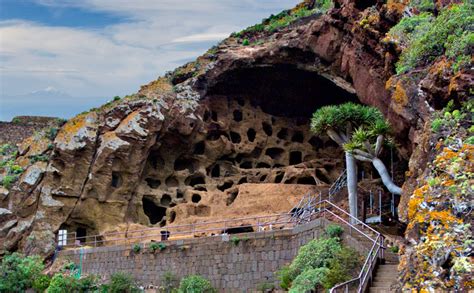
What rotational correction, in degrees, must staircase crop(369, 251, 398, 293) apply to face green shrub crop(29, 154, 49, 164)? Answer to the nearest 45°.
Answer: approximately 135° to its right

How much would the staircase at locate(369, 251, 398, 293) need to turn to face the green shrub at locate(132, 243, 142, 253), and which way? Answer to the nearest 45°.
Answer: approximately 135° to its right

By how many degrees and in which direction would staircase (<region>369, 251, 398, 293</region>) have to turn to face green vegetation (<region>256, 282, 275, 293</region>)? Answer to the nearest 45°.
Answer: approximately 135° to its right

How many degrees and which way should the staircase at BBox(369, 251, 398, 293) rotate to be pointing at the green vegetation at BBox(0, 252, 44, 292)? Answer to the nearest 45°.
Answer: approximately 135° to its right

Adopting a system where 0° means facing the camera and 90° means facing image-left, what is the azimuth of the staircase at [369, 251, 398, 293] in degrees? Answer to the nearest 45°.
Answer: approximately 0°

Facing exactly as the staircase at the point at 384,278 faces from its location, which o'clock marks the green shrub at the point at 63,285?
The green shrub is roughly at 4 o'clock from the staircase.

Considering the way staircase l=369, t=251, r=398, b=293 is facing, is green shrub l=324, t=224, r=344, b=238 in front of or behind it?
behind

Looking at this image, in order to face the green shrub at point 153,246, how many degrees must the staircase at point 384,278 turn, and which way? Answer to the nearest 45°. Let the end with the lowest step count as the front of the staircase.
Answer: approximately 135° to its right

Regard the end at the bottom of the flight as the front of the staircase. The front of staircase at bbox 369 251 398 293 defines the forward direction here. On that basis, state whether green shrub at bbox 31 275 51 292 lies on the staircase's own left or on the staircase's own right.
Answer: on the staircase's own right

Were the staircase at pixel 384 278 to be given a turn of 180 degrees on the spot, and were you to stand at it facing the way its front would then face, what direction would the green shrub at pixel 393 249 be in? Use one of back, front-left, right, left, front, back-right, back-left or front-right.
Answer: front
